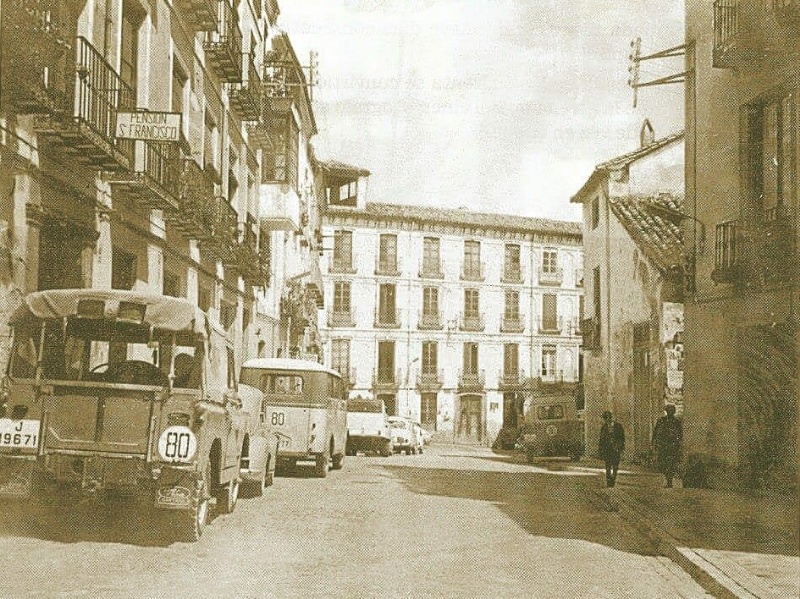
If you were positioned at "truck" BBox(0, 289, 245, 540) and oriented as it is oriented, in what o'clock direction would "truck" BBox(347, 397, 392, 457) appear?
"truck" BBox(347, 397, 392, 457) is roughly at 11 o'clock from "truck" BBox(0, 289, 245, 540).

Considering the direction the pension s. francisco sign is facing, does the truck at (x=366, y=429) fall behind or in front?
behind

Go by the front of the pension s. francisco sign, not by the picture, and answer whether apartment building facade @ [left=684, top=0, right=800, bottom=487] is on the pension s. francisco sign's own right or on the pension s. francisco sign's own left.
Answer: on the pension s. francisco sign's own left

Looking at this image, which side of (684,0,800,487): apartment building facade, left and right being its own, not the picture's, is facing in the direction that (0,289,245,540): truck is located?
front

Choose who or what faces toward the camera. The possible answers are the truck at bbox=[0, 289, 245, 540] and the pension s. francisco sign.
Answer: the pension s. francisco sign

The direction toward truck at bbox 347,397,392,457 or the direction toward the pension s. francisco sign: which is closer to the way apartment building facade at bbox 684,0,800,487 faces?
the pension s. francisco sign

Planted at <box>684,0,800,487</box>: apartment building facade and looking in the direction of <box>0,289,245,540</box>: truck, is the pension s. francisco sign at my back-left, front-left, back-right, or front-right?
front-right

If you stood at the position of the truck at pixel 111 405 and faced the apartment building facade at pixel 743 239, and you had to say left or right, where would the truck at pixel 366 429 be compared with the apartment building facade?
left

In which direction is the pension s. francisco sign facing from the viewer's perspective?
toward the camera

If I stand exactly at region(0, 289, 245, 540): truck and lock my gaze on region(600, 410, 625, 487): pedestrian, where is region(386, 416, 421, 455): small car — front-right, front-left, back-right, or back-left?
front-left

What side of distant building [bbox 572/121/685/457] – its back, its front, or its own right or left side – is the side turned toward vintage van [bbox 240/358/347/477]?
front

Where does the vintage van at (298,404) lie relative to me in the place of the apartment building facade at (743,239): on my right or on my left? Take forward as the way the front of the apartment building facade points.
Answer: on my right

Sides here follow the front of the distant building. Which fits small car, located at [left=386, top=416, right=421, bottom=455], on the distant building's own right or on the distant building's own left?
on the distant building's own right

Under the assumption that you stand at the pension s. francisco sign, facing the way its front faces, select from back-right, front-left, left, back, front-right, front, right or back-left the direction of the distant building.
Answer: back-left
